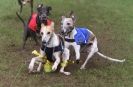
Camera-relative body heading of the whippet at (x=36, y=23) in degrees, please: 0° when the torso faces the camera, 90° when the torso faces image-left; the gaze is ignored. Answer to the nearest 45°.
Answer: approximately 315°

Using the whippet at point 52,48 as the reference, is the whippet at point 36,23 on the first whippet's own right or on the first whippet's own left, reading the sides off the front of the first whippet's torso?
on the first whippet's own right

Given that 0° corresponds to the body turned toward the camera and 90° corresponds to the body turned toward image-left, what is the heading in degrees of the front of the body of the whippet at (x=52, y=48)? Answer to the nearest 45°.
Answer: approximately 45°
